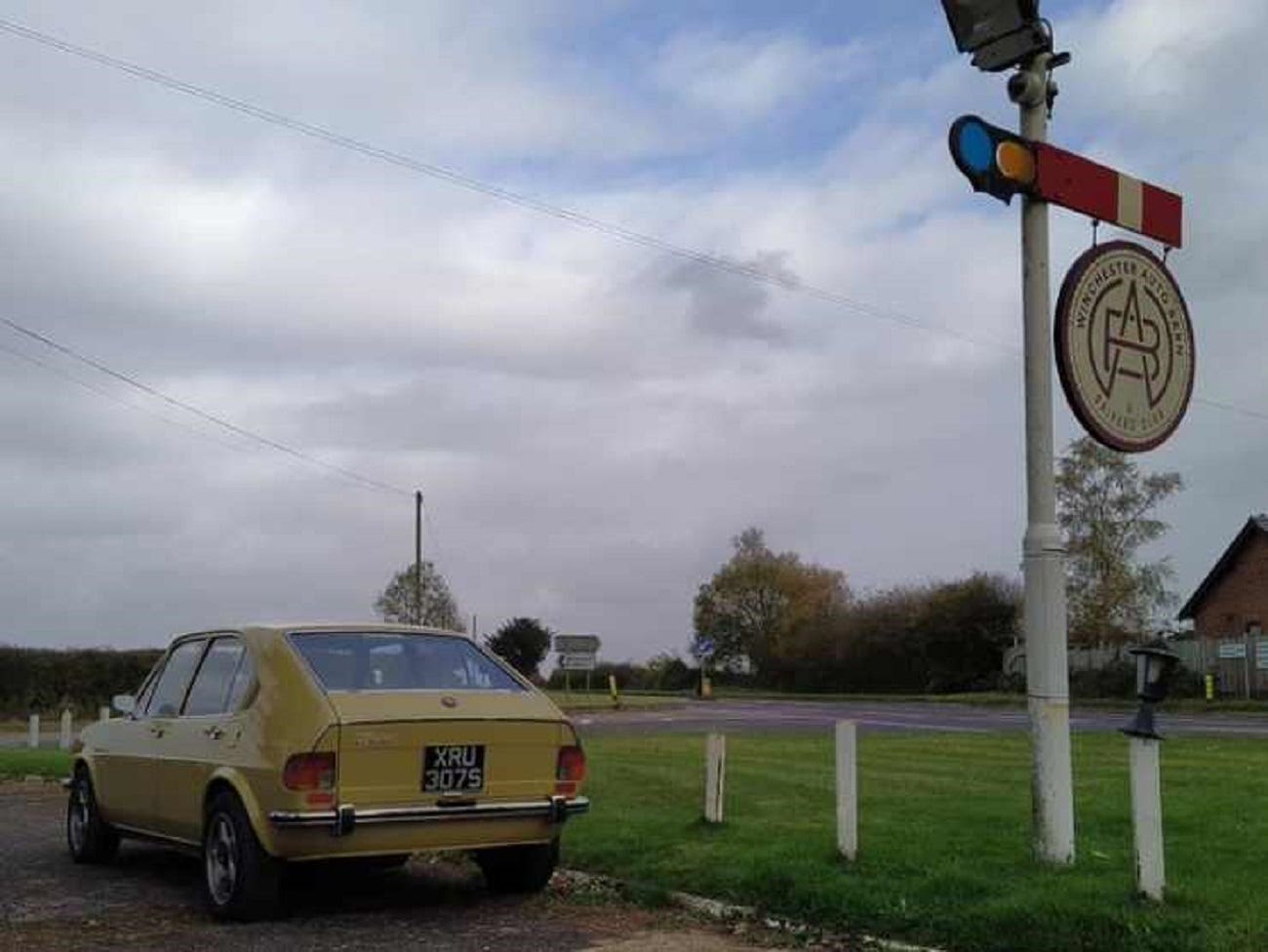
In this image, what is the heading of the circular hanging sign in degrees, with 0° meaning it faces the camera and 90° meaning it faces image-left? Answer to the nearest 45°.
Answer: approximately 315°

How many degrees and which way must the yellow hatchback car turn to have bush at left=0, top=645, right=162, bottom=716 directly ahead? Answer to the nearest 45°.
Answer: approximately 45° to its right

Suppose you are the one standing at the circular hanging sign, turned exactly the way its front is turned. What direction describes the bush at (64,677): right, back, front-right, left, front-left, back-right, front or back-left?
back

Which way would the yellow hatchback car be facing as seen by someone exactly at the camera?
facing away from the viewer and to the left of the viewer

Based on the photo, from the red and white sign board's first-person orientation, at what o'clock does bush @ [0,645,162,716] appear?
The bush is roughly at 6 o'clock from the red and white sign board.

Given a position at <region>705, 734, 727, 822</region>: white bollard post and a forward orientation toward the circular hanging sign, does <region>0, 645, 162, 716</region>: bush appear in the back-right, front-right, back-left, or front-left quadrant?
back-left

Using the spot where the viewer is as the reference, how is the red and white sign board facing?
facing the viewer and to the right of the viewer

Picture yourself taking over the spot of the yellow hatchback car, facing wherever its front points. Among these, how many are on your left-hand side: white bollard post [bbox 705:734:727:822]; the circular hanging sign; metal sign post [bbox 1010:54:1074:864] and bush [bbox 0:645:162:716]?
0

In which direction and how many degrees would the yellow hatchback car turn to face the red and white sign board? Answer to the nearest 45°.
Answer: approximately 135° to its right

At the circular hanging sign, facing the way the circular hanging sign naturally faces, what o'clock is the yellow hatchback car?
The yellow hatchback car is roughly at 4 o'clock from the circular hanging sign.

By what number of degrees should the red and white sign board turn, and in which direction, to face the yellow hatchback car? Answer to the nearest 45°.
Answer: approximately 135° to its right

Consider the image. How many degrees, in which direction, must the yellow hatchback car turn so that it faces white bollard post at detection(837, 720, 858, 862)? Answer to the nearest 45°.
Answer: approximately 135° to its right
